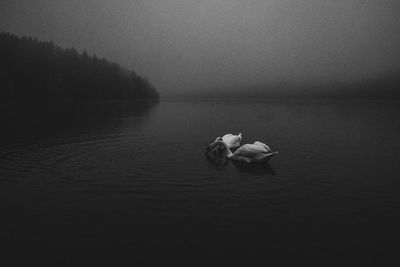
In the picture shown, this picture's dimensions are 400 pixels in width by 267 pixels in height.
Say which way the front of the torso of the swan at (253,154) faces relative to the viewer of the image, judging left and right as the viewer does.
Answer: facing to the left of the viewer
